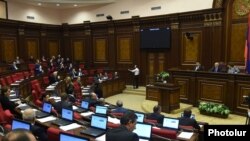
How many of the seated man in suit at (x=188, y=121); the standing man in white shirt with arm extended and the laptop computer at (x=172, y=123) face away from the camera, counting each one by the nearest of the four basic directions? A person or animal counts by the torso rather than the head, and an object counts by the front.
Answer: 1

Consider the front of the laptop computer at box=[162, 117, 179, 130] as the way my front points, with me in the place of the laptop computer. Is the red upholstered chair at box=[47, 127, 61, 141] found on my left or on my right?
on my right

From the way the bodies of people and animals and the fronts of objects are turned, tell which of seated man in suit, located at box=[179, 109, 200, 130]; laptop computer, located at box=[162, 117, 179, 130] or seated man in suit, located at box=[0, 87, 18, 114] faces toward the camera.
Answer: the laptop computer

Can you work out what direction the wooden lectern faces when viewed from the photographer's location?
facing the viewer and to the left of the viewer

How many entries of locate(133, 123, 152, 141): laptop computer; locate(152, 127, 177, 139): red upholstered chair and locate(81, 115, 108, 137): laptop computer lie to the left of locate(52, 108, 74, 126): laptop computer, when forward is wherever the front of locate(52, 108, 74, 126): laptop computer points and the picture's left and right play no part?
3

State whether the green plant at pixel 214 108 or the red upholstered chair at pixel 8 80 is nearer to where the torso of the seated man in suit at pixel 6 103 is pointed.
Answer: the green plant

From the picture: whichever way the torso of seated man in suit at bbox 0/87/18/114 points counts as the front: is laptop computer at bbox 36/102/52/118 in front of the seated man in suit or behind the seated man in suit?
in front

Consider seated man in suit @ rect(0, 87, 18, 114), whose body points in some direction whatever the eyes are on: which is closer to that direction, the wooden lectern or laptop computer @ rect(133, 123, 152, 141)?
the wooden lectern

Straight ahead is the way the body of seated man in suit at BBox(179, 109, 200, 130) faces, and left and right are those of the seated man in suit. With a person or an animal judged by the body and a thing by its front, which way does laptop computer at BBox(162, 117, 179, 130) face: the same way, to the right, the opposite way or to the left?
the opposite way

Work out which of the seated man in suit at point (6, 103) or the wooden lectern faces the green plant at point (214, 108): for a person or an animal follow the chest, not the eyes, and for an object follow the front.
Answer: the seated man in suit

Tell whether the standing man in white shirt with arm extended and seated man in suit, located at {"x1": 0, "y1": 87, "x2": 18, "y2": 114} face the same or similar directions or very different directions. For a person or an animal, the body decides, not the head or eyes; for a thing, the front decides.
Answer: very different directions

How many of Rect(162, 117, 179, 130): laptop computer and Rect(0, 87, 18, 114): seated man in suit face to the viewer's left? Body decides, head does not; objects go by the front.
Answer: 0

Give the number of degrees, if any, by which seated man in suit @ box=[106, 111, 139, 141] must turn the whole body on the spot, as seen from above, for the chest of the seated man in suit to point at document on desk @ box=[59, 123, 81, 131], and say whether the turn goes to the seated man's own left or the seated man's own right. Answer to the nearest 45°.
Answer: approximately 90° to the seated man's own left

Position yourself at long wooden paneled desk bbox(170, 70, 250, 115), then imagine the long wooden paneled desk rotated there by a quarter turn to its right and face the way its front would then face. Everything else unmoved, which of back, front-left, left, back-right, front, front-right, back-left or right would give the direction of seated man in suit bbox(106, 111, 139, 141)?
back-left
